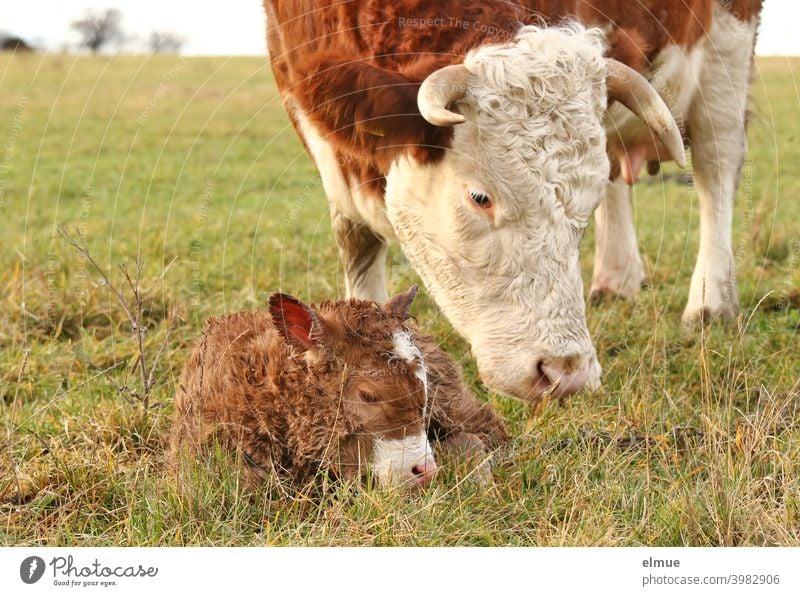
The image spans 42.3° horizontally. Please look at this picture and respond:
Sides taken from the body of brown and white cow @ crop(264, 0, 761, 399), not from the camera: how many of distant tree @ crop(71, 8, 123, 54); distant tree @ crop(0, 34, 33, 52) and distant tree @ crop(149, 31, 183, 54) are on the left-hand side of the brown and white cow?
0

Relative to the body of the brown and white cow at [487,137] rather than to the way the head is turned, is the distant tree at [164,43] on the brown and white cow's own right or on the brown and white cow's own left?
on the brown and white cow's own right

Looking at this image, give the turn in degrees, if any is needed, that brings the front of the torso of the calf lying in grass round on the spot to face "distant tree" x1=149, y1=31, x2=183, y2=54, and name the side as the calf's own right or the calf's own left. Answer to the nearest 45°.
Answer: approximately 135° to the calf's own left

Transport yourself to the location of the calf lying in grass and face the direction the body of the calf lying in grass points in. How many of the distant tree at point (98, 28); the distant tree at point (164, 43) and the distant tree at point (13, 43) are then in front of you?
0

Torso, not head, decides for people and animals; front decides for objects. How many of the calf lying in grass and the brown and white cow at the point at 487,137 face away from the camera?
0

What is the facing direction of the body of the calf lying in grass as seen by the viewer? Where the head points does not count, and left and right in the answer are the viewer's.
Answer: facing the viewer and to the right of the viewer

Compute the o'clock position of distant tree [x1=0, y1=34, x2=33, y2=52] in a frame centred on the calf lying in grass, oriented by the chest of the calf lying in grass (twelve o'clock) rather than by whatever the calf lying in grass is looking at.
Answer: The distant tree is roughly at 6 o'clock from the calf lying in grass.

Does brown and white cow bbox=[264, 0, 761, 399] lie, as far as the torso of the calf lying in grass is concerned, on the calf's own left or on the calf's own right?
on the calf's own left

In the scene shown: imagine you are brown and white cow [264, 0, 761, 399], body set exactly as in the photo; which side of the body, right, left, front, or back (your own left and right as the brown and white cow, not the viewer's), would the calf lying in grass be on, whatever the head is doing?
front
